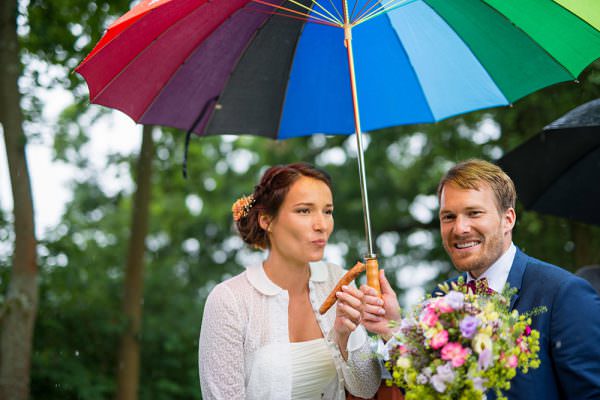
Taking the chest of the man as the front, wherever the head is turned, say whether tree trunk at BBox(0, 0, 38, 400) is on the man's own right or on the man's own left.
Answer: on the man's own right

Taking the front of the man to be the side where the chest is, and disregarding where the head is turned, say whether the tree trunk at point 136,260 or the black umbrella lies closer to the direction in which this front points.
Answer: the tree trunk

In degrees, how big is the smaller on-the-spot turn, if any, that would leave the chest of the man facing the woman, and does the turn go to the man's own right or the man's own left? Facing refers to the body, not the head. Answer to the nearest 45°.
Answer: approximately 45° to the man's own right

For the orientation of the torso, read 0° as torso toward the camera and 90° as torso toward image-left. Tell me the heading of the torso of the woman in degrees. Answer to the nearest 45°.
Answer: approximately 315°

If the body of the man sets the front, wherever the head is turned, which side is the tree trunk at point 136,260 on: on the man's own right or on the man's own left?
on the man's own right

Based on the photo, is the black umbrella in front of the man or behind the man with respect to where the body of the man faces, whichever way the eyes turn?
behind

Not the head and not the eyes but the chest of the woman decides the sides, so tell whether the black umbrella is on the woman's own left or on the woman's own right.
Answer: on the woman's own left

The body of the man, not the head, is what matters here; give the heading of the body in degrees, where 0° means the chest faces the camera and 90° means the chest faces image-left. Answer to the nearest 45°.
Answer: approximately 45°
